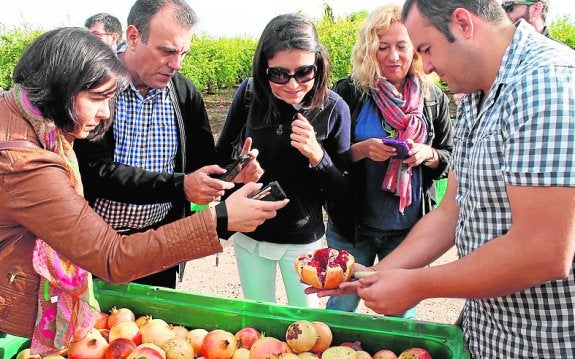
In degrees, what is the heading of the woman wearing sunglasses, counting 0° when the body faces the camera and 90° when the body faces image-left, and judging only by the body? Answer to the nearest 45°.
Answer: approximately 0°

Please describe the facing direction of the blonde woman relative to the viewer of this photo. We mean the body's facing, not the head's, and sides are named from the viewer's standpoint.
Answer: facing the viewer

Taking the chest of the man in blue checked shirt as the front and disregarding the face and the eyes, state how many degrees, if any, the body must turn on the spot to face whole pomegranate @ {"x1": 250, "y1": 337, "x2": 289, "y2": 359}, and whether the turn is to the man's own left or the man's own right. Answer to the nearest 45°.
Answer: approximately 45° to the man's own right

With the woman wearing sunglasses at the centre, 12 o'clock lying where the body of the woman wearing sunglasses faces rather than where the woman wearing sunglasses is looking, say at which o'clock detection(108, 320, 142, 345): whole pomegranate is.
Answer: The whole pomegranate is roughly at 1 o'clock from the woman wearing sunglasses.

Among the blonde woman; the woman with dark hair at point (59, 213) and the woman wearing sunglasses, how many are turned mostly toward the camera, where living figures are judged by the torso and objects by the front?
2

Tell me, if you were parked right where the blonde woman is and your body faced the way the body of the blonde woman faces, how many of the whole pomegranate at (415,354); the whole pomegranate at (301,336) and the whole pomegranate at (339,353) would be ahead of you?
3

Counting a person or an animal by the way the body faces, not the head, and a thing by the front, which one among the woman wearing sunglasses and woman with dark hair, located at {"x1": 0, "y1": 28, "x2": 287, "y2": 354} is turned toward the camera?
the woman wearing sunglasses

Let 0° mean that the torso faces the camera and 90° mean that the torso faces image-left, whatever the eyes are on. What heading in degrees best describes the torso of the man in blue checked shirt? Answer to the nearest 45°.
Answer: approximately 315°

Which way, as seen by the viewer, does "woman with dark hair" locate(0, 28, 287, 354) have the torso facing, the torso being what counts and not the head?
to the viewer's right

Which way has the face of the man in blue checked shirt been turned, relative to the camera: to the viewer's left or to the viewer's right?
to the viewer's right

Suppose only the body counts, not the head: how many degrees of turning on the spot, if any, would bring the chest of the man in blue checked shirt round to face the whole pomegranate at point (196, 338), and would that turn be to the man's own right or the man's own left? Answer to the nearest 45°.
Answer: approximately 45° to the man's own right

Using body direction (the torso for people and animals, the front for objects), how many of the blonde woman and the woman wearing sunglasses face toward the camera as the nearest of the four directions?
2
